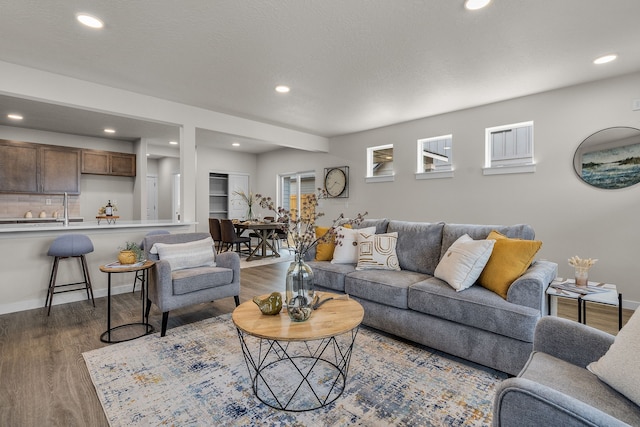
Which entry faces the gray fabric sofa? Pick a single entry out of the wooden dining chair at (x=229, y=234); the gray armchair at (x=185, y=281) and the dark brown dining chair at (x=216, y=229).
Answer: the gray armchair

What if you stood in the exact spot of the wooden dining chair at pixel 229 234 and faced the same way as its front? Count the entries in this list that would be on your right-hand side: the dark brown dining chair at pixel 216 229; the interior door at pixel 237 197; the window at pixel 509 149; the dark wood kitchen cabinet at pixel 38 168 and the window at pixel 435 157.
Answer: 2

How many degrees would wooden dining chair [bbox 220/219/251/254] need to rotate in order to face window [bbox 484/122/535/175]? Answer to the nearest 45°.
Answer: approximately 90° to its right

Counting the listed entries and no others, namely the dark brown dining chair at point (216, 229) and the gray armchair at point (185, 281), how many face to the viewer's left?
0

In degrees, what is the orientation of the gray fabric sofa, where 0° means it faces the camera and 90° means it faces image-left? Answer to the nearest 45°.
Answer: approximately 45°

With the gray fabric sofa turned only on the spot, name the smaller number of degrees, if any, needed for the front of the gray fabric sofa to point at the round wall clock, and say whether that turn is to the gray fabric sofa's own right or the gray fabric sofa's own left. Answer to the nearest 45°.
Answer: approximately 90° to the gray fabric sofa's own right

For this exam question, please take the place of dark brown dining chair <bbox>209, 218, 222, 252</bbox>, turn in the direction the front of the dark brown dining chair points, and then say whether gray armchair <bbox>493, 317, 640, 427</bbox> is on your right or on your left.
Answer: on your right

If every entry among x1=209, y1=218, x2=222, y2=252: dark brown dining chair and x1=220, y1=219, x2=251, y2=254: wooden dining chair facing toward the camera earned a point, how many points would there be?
0

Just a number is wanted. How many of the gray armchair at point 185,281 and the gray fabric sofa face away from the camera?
0

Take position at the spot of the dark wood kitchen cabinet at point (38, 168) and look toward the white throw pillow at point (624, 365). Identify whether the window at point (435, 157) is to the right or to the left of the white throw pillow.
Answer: left

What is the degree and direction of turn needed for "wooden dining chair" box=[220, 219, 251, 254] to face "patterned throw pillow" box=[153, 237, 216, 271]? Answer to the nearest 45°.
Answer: approximately 135° to its right

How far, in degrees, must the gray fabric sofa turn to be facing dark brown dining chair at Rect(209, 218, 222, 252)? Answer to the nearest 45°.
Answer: approximately 90° to its right

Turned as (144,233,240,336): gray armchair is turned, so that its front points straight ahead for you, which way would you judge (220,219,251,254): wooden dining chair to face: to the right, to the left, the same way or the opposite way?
to the left

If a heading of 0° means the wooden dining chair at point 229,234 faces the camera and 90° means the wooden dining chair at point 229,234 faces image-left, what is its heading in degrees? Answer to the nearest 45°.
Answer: approximately 225°

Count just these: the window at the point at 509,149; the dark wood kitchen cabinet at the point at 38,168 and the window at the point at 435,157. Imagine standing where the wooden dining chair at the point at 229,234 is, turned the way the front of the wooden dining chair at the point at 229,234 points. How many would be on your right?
2

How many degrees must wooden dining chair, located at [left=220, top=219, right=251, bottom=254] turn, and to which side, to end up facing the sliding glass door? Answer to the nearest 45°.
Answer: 0° — it already faces it

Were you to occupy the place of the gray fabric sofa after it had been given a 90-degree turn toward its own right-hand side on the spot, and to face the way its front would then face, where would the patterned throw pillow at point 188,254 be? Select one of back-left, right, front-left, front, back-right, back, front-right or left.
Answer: front-left
